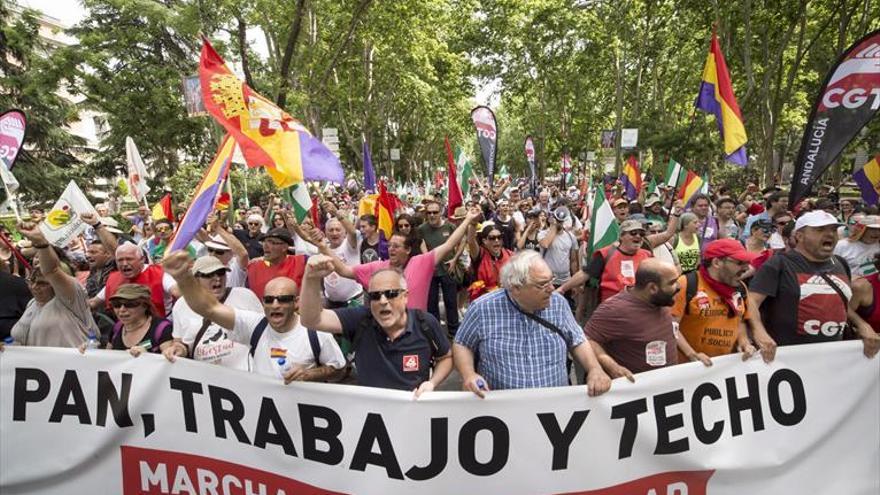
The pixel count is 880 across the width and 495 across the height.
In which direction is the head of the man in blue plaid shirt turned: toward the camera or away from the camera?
toward the camera

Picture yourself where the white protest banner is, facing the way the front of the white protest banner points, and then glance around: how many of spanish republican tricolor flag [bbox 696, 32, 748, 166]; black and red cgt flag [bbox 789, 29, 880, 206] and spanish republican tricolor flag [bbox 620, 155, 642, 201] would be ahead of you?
0

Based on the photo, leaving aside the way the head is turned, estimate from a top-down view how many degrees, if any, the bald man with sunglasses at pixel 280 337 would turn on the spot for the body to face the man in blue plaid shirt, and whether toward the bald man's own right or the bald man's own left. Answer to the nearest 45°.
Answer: approximately 45° to the bald man's own left

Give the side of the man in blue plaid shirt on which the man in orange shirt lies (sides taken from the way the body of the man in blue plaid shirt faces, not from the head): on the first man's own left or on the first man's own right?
on the first man's own left

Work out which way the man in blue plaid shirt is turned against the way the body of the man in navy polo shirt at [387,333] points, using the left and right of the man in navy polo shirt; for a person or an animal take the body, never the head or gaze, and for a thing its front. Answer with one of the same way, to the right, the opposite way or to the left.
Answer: the same way

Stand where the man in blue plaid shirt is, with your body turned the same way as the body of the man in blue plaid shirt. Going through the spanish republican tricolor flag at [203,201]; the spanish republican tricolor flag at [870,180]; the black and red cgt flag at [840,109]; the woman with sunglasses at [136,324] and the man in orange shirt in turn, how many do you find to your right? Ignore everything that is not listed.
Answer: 2

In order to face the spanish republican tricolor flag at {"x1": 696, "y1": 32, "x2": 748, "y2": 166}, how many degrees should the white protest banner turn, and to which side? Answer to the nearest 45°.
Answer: approximately 135° to its left

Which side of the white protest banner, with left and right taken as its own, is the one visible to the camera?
front

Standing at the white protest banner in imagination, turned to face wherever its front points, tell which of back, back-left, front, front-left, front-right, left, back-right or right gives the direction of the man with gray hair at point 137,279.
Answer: back-right

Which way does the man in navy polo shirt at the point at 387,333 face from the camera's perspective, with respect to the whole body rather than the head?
toward the camera

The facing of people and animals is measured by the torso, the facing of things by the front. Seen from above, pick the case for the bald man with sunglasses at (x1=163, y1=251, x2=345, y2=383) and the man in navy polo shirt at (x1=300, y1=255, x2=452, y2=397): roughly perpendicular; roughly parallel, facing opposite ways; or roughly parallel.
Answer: roughly parallel
